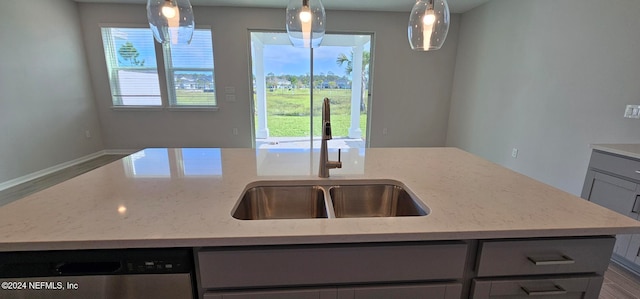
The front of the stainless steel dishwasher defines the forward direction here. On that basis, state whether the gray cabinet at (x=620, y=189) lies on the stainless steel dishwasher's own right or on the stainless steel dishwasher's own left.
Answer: on the stainless steel dishwasher's own left

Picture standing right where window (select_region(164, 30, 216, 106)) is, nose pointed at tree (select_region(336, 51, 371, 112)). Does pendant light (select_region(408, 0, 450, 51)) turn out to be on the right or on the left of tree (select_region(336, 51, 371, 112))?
right

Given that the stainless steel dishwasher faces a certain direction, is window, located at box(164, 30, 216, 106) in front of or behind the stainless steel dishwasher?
behind

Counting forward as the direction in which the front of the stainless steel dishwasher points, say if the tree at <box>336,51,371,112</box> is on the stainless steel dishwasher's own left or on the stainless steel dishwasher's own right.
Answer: on the stainless steel dishwasher's own left

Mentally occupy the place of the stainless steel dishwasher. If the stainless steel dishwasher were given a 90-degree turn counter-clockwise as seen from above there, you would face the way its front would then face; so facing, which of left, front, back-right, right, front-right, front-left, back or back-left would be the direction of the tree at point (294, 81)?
front-left

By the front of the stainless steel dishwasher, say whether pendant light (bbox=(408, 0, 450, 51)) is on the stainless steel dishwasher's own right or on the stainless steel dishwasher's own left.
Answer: on the stainless steel dishwasher's own left

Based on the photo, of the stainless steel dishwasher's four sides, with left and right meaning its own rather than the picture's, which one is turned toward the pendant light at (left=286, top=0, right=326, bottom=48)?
left

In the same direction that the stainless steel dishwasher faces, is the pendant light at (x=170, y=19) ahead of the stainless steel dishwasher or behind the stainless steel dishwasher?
behind

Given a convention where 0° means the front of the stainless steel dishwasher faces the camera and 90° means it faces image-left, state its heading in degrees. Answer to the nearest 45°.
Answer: approximately 0°

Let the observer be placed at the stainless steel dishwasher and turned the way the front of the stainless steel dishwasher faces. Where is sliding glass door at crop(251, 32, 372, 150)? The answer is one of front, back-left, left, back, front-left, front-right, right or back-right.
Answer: back-left

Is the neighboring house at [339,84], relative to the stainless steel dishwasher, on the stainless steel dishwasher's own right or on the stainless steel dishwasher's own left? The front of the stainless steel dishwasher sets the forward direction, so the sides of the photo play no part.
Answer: on the stainless steel dishwasher's own left

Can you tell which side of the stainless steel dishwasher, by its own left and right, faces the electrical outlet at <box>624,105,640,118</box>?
left
